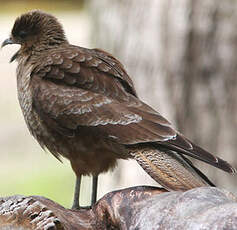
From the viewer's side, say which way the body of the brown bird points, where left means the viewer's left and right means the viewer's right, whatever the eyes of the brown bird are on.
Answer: facing to the left of the viewer
